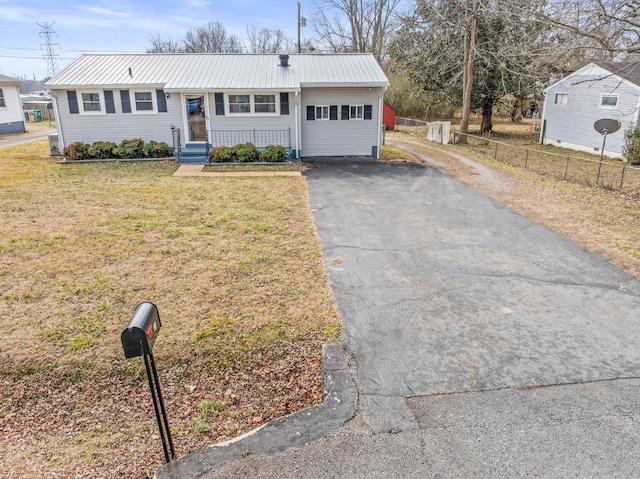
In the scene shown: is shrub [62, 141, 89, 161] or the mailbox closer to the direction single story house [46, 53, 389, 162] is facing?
the mailbox

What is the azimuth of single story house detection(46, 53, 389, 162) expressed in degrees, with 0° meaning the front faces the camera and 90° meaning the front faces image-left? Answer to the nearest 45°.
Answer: approximately 0°

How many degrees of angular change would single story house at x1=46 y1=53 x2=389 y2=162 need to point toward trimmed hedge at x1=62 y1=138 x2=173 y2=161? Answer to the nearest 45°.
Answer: approximately 90° to its right

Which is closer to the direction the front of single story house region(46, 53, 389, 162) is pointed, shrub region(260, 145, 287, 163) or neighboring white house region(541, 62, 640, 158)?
the shrub

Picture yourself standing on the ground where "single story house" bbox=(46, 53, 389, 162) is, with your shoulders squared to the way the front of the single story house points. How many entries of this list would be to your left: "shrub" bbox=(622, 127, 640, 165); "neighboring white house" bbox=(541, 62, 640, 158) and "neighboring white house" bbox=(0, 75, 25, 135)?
2

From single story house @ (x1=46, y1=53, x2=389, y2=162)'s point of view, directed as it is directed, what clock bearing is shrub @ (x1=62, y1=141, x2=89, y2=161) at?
The shrub is roughly at 3 o'clock from the single story house.

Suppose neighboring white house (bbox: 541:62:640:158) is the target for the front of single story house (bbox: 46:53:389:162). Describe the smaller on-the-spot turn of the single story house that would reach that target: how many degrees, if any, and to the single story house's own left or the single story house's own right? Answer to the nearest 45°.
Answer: approximately 90° to the single story house's own left

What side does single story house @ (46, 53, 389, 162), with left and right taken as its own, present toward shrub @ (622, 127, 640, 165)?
left

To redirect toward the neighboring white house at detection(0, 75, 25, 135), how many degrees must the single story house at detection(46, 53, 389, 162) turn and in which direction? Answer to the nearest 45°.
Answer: approximately 135° to its right

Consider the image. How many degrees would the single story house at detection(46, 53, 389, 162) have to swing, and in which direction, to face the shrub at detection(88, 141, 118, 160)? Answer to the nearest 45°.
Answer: approximately 90° to its right
